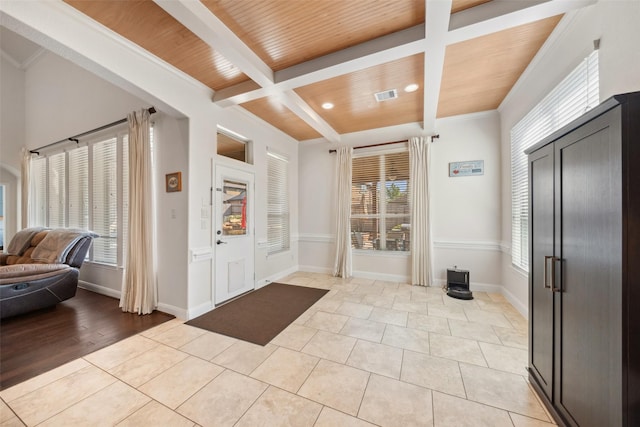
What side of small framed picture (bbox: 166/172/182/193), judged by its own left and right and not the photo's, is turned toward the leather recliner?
right

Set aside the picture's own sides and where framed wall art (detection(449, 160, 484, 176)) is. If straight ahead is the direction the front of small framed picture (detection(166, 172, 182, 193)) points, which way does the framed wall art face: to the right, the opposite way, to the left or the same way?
the same way

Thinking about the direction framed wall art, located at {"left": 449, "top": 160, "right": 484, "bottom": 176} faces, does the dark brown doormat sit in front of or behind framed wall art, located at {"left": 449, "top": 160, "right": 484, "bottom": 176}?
in front

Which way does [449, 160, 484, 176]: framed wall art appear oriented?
toward the camera

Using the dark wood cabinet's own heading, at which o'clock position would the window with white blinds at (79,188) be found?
The window with white blinds is roughly at 1 o'clock from the dark wood cabinet.

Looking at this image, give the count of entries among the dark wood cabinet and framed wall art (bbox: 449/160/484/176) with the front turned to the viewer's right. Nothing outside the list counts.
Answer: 0

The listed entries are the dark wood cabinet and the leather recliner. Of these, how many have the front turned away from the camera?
0

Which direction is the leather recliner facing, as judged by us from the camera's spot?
facing the viewer and to the left of the viewer

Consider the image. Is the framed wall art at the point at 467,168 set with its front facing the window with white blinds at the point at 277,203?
no

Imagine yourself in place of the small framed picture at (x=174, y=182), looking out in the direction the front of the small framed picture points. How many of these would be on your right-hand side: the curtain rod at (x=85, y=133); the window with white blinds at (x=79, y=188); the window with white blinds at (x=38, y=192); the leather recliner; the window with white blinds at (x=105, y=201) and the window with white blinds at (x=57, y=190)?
6

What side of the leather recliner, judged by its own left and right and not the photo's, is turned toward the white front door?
left

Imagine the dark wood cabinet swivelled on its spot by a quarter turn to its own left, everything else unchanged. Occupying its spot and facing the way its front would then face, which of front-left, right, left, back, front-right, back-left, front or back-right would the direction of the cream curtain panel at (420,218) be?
back

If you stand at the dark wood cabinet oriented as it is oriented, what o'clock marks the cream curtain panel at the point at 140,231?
The cream curtain panel is roughly at 1 o'clock from the dark wood cabinet.

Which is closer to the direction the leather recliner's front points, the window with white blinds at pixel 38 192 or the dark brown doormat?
the dark brown doormat

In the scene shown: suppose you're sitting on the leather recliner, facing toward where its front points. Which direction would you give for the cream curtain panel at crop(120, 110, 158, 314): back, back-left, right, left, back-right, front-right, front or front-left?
left

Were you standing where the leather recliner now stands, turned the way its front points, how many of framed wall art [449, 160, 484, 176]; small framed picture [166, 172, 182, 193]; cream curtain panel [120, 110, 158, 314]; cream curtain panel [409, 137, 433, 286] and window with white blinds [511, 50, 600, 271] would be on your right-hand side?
0

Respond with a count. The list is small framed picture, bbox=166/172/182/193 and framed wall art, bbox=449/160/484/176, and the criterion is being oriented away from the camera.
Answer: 0

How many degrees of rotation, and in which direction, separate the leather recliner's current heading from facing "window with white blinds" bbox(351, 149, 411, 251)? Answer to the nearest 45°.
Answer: approximately 90° to its left

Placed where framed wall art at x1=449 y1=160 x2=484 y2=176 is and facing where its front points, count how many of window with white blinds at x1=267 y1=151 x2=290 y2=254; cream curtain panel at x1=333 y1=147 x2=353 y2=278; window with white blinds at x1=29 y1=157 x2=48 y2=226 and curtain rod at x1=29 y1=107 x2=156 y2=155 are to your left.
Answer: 0
